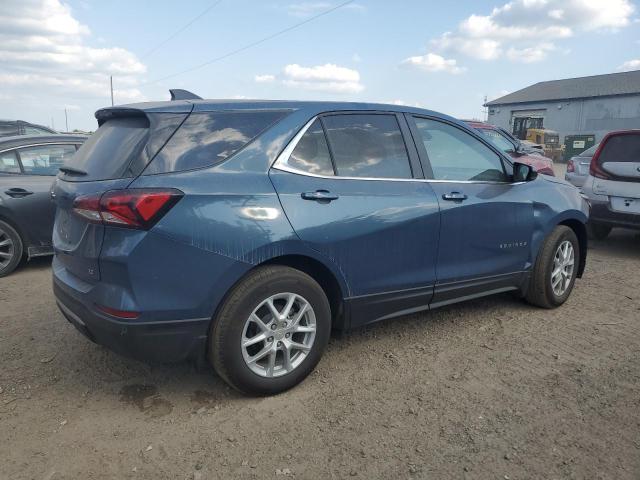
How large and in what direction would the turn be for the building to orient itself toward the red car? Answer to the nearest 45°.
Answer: approximately 45° to its left

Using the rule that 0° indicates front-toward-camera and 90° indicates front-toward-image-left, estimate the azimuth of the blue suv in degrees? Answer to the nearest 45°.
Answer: approximately 225°

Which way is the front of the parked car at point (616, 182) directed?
away from the camera

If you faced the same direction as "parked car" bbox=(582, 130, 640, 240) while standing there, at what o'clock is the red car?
The red car is roughly at 11 o'clock from the parked car.

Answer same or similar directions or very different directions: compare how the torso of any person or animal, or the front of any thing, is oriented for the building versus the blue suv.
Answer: very different directions

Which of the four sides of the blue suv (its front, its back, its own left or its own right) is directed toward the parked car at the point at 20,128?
left

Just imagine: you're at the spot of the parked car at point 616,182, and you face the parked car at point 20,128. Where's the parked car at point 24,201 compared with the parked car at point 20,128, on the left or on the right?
left

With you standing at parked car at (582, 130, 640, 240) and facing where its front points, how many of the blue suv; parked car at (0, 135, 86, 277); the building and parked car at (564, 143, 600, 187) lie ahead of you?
2

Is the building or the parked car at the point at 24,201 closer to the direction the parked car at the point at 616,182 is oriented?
the building

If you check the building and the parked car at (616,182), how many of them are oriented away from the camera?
1

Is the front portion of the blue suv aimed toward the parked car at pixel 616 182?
yes
